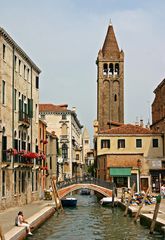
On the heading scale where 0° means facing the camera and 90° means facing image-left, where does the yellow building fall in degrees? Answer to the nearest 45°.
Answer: approximately 0°

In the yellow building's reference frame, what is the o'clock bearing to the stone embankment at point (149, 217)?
The stone embankment is roughly at 12 o'clock from the yellow building.

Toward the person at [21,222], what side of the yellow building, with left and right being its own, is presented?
front

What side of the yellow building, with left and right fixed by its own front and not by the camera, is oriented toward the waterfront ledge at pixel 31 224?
front

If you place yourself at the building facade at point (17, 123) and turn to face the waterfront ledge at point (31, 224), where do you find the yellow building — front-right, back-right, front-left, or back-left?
back-left

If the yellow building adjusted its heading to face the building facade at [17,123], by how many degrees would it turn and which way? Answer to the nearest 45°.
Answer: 0° — it already faces it
